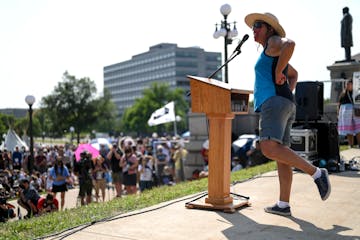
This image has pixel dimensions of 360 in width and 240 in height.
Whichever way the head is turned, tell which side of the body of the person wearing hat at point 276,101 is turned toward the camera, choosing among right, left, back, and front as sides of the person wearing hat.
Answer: left

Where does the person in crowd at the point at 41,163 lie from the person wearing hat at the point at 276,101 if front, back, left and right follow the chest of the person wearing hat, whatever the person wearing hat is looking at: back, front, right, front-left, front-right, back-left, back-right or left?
front-right

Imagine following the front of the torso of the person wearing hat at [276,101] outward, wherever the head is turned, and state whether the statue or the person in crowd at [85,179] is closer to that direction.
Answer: the person in crowd

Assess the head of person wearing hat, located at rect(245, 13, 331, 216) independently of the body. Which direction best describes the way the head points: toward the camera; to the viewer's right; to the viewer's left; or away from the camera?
to the viewer's left

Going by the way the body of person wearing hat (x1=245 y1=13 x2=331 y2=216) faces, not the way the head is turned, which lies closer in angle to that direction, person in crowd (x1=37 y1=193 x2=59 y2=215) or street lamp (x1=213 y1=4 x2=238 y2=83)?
the person in crowd

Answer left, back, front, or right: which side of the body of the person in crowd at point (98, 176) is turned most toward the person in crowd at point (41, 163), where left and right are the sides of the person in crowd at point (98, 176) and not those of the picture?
back
